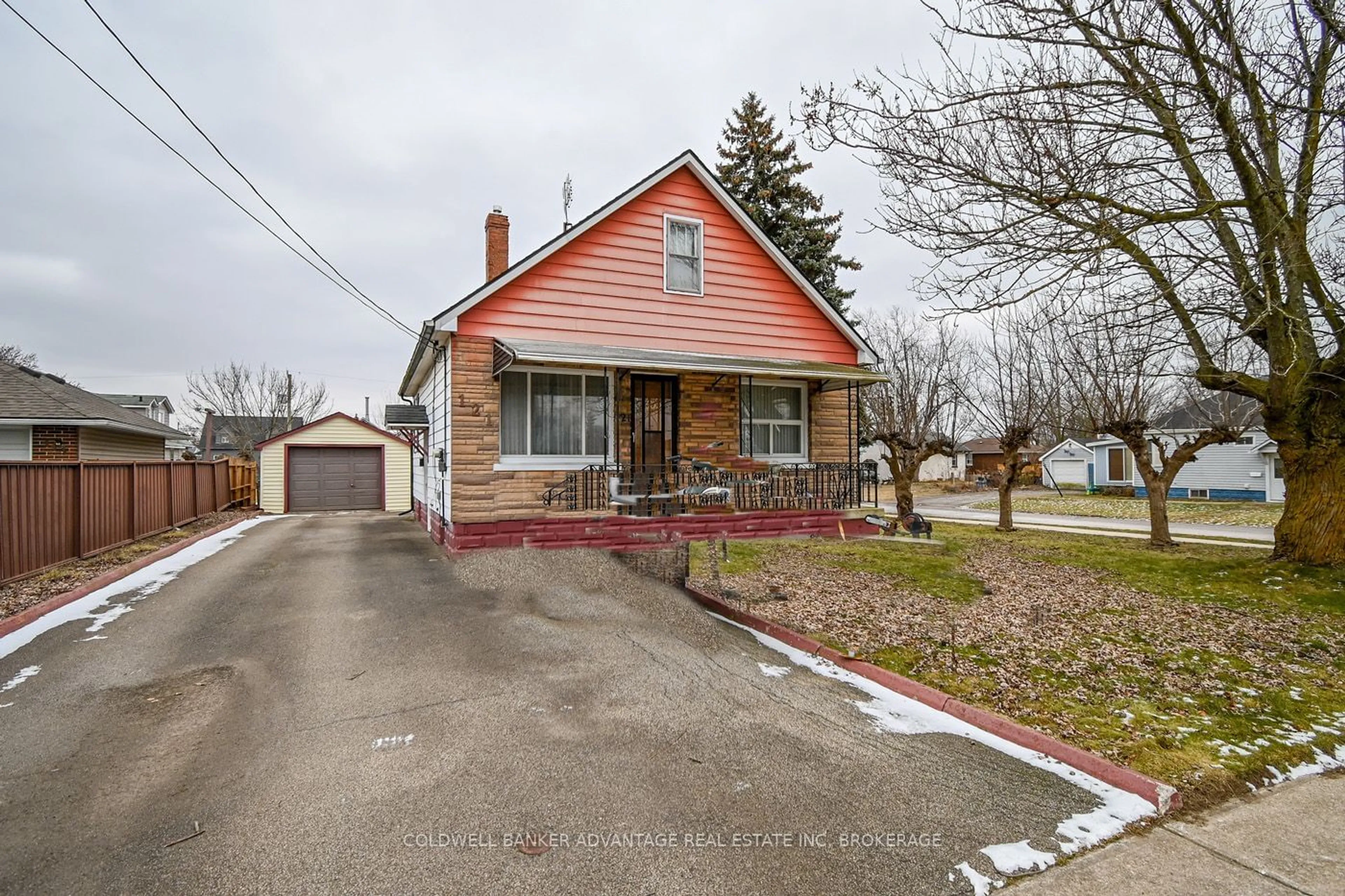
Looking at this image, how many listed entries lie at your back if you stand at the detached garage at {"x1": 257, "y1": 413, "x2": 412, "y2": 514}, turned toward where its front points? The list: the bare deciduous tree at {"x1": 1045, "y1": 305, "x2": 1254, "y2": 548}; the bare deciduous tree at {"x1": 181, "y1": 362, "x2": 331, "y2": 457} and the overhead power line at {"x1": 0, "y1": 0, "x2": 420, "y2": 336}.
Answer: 1

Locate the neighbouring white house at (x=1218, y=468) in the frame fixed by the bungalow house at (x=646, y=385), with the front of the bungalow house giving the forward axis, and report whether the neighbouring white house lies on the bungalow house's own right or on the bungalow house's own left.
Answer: on the bungalow house's own left

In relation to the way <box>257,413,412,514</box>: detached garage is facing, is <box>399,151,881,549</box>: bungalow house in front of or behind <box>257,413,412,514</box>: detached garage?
in front

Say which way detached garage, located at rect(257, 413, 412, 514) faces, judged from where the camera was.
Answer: facing the viewer

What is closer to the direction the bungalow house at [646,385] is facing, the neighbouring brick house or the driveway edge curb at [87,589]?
the driveway edge curb

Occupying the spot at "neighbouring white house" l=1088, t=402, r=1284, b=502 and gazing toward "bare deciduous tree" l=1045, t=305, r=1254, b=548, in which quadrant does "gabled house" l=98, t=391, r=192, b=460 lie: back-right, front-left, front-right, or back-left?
front-right

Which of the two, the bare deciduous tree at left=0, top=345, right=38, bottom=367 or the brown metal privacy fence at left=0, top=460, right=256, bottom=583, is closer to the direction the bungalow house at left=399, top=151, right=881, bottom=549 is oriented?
the brown metal privacy fence

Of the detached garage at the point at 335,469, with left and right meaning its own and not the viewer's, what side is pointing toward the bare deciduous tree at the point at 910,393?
left

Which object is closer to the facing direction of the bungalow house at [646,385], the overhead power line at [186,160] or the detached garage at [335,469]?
the overhead power line

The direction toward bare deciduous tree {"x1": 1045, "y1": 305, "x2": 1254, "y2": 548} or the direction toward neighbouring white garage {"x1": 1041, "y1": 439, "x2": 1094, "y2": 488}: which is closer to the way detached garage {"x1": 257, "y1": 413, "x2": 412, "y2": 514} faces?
the bare deciduous tree

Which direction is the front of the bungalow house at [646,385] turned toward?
toward the camera

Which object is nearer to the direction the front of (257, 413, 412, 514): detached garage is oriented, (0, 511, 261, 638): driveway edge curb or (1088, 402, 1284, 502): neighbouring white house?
the driveway edge curb

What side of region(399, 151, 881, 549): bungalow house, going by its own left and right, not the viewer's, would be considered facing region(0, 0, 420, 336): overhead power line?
right

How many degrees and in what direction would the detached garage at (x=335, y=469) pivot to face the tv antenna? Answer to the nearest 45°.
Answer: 0° — it already faces it

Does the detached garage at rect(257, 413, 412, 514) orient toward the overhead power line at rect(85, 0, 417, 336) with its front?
yes

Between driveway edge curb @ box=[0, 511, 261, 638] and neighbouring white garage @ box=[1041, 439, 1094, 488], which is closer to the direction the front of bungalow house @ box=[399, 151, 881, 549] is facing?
the driveway edge curb

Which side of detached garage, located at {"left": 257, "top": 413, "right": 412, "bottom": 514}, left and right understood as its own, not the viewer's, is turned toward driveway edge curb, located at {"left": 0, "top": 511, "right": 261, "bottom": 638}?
front

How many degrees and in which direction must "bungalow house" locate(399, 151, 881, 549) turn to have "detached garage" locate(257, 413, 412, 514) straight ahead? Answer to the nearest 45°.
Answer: approximately 135° to its right
